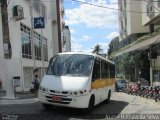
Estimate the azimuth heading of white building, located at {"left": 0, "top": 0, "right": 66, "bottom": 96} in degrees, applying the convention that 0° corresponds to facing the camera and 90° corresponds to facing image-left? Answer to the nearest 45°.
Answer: approximately 315°

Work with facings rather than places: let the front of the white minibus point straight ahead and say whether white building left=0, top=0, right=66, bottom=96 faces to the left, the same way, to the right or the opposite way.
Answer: to the left

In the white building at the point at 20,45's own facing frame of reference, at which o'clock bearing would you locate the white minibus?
The white minibus is roughly at 1 o'clock from the white building.

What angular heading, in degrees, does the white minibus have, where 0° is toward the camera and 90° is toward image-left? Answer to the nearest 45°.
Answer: approximately 45°

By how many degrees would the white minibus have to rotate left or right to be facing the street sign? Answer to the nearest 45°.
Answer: approximately 135° to its right

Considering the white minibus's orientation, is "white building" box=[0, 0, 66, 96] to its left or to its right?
on its right
